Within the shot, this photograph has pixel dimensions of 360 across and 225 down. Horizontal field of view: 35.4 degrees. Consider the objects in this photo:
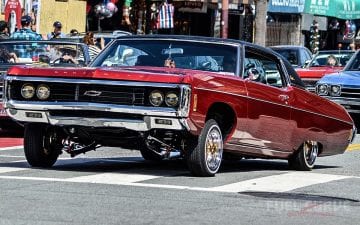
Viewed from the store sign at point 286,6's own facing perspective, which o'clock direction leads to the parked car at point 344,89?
The parked car is roughly at 12 o'clock from the store sign.

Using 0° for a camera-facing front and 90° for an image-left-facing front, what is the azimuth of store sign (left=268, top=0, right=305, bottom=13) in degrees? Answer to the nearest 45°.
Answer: approximately 0°

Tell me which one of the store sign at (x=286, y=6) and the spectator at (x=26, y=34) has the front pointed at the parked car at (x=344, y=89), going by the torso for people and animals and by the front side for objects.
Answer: the store sign

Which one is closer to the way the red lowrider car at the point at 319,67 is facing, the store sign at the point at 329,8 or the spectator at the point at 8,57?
the spectator

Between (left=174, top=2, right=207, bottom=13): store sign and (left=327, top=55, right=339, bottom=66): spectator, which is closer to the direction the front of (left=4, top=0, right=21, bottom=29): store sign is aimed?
the spectator

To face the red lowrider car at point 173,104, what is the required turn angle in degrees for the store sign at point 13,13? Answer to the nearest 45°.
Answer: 0° — it already faces it

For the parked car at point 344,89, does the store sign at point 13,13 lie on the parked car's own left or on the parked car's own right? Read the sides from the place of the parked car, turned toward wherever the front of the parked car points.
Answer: on the parked car's own right
